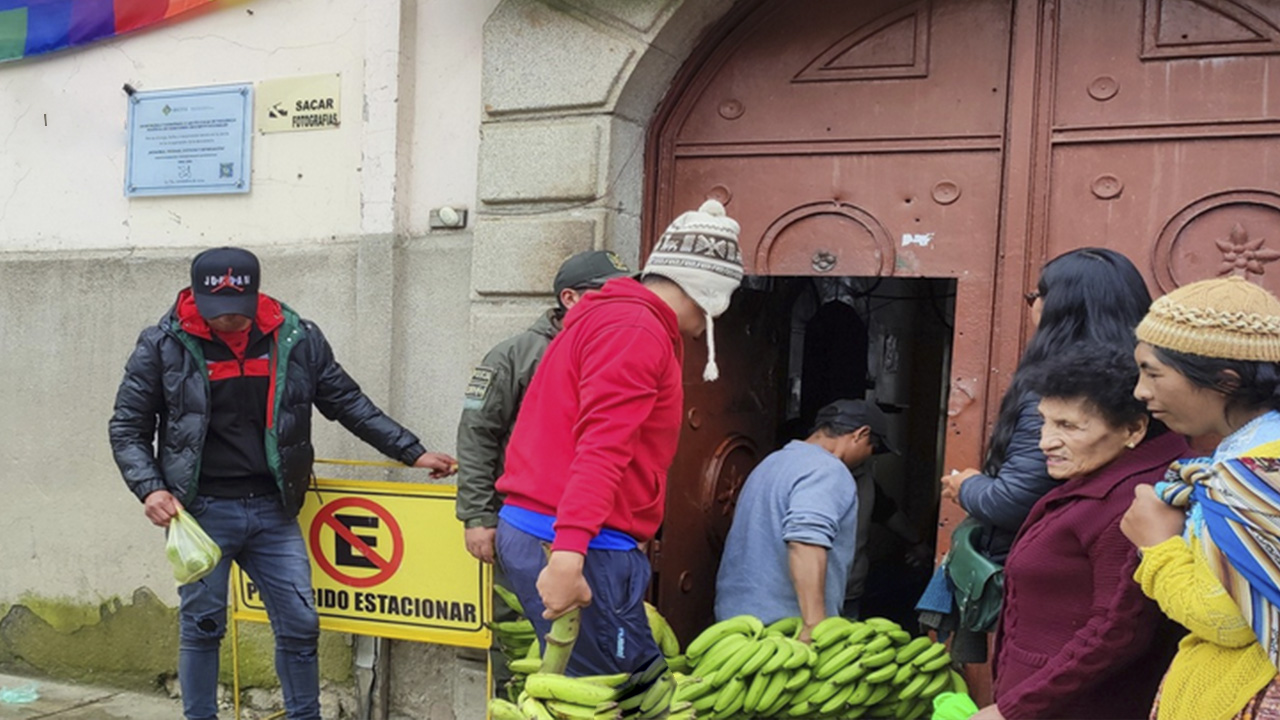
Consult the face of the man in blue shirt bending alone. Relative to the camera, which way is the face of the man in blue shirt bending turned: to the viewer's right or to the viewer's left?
to the viewer's right

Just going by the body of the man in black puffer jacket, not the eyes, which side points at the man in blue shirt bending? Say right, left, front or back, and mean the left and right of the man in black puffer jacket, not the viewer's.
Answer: left

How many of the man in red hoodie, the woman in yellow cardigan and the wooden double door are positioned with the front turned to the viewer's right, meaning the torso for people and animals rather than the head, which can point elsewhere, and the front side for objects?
1

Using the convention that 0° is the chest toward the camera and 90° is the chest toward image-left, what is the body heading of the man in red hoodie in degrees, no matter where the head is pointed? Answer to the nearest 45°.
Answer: approximately 270°

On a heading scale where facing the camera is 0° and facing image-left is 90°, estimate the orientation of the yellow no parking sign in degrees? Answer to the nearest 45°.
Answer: approximately 0°

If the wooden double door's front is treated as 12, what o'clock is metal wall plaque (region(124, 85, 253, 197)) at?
The metal wall plaque is roughly at 3 o'clock from the wooden double door.

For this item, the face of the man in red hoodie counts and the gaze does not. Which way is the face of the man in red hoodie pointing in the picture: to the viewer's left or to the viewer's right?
to the viewer's right

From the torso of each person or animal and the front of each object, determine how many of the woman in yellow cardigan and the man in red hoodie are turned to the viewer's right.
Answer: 1

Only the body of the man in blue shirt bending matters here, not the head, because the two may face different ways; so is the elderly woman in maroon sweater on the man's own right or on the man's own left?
on the man's own right
